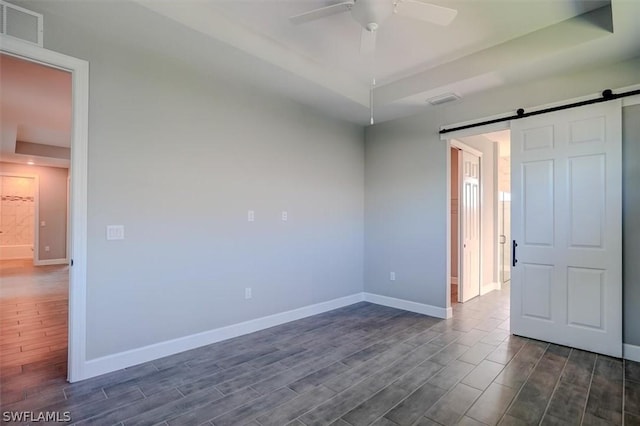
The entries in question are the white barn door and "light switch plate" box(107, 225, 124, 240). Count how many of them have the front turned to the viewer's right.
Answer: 0

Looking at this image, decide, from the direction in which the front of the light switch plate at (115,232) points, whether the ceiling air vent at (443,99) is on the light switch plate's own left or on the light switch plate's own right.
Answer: on the light switch plate's own left

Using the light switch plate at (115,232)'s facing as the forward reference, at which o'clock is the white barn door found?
The white barn door is roughly at 10 o'clock from the light switch plate.

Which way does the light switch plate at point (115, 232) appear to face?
toward the camera

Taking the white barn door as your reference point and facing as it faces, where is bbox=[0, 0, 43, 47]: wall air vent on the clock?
The wall air vent is roughly at 12 o'clock from the white barn door.

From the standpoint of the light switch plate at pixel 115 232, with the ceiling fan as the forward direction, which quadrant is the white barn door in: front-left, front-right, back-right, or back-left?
front-left

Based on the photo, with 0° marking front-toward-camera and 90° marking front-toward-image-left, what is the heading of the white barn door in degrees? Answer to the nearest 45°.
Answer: approximately 45°

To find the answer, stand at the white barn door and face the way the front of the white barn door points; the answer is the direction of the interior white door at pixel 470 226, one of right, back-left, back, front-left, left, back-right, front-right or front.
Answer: right

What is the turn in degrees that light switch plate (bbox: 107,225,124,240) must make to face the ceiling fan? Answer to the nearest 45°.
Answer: approximately 45° to its left

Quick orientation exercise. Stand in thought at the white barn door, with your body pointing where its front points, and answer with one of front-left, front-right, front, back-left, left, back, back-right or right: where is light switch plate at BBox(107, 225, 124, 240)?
front

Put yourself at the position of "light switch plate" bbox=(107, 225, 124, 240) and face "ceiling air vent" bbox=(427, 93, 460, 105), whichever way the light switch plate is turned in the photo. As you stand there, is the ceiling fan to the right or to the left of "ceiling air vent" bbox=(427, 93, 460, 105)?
right

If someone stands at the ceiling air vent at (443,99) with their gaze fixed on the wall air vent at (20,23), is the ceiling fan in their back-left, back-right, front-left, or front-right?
front-left

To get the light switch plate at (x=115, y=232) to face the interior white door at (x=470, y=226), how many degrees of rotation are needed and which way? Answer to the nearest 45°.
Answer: approximately 90° to its left
